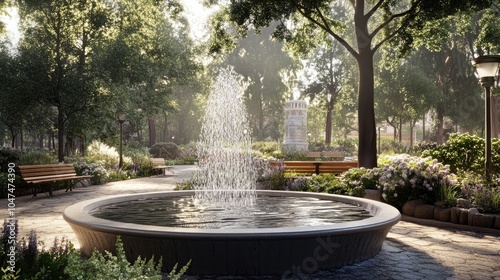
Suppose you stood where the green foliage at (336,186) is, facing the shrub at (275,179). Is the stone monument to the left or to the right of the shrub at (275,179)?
right

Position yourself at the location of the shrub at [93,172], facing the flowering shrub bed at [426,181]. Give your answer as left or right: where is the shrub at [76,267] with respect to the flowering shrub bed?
right

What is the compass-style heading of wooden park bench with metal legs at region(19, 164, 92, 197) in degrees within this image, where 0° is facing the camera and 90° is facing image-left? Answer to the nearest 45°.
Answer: approximately 315°

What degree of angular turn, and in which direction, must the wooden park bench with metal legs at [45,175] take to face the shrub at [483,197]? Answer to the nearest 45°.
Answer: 0° — it already faces it

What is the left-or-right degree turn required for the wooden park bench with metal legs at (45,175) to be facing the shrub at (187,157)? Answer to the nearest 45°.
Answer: approximately 90° to its left

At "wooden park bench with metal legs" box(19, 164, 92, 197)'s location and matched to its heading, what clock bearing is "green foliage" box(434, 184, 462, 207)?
The green foliage is roughly at 12 o'clock from the wooden park bench with metal legs.

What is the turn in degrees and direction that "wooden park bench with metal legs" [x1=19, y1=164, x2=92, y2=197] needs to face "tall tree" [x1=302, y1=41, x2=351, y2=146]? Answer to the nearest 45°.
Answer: approximately 90° to its left

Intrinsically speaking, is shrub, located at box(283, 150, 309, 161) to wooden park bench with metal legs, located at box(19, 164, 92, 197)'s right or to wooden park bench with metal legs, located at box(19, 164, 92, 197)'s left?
on its left

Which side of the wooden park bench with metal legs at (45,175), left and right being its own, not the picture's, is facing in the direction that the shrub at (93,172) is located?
left

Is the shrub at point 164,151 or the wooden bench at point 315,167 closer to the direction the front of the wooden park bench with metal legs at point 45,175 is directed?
the wooden bench
